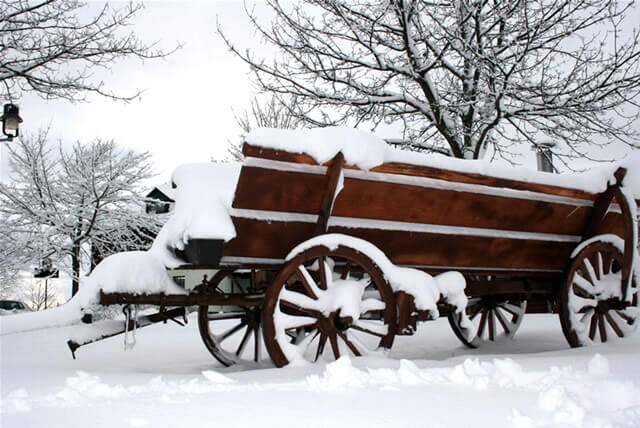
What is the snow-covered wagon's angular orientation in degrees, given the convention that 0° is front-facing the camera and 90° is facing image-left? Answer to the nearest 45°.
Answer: approximately 45°

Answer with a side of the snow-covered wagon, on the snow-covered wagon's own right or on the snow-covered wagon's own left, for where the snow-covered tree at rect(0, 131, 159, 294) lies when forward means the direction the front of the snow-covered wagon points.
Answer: on the snow-covered wagon's own right
